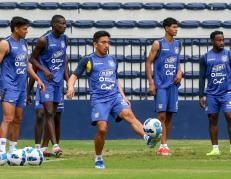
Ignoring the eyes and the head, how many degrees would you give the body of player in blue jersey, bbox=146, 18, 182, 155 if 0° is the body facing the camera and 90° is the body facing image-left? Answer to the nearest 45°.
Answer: approximately 315°

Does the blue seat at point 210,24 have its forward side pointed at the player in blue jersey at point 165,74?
yes

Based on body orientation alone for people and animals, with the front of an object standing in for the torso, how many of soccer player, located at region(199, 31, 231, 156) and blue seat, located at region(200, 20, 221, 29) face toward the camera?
2

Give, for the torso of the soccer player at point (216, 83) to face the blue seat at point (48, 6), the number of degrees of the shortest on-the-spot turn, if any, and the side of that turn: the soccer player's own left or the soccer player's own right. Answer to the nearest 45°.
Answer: approximately 135° to the soccer player's own right

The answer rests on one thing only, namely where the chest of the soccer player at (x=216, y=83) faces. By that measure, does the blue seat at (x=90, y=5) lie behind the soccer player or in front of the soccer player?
behind

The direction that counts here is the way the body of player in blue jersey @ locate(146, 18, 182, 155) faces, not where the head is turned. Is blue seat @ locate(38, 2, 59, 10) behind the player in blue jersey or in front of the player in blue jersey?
behind

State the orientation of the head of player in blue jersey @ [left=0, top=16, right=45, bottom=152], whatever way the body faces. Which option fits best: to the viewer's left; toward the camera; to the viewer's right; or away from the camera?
to the viewer's right

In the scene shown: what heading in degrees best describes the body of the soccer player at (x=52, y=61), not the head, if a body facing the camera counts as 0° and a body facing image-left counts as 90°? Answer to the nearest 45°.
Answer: approximately 315°

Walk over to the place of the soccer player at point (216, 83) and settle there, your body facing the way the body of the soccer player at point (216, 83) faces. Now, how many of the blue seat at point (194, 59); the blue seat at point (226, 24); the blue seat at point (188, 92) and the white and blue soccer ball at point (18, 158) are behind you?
3

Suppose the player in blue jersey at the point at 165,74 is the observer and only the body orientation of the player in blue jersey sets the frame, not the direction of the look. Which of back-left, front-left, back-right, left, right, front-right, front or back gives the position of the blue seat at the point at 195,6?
back-left

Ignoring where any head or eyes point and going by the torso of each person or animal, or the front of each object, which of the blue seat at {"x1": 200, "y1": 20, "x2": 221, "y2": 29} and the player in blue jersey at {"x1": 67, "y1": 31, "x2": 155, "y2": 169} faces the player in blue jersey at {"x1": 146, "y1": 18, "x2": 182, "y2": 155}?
the blue seat

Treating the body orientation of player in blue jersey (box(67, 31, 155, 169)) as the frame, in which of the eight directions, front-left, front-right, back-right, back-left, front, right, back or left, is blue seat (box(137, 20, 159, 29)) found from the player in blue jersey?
back-left
